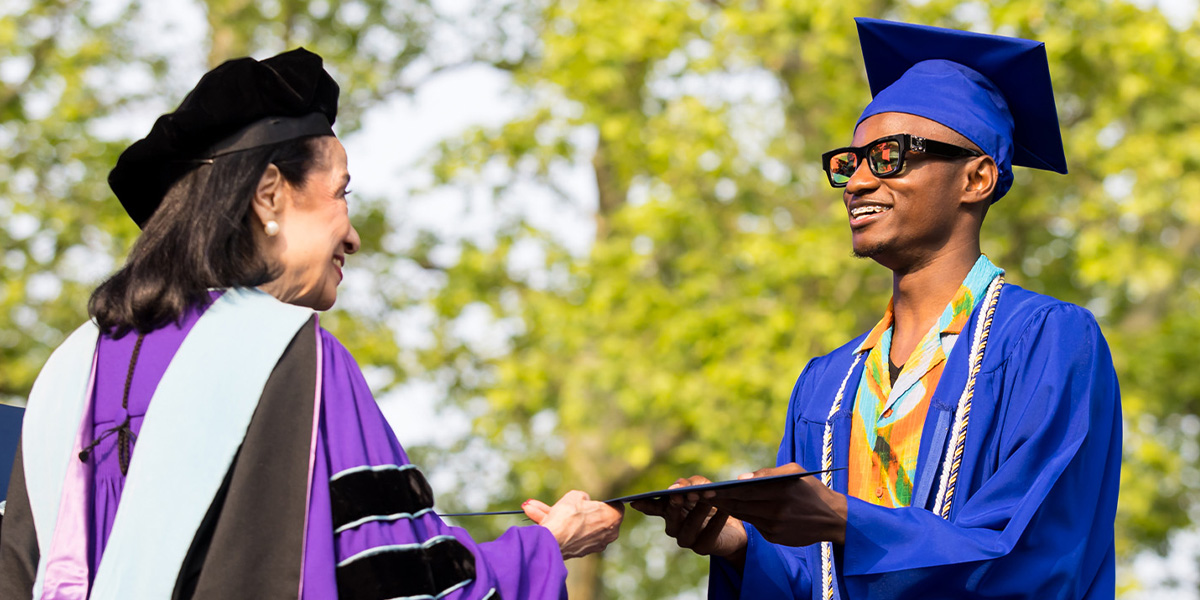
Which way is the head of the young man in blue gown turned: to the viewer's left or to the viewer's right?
to the viewer's left

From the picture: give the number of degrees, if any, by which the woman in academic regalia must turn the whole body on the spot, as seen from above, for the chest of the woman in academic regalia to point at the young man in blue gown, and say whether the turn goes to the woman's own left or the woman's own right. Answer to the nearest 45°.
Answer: approximately 45° to the woman's own right

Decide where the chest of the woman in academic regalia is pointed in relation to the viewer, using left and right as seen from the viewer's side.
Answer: facing away from the viewer and to the right of the viewer

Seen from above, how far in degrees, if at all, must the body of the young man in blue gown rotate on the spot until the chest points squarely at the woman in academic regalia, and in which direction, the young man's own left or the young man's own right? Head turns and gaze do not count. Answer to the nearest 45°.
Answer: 0° — they already face them

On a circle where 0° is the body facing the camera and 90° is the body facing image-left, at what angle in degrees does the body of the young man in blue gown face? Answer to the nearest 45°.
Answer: approximately 45°

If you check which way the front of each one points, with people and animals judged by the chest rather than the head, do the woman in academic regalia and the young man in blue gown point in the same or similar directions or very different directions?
very different directions

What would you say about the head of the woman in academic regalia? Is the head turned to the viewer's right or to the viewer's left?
to the viewer's right
